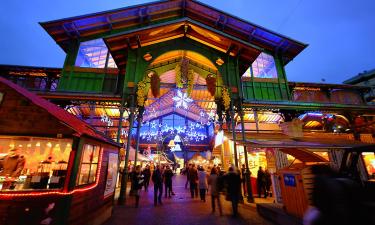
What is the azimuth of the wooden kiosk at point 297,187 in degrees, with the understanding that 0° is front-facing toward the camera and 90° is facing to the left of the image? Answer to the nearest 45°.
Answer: approximately 45°

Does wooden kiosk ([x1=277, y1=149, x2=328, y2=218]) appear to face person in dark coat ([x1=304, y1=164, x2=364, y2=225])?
no

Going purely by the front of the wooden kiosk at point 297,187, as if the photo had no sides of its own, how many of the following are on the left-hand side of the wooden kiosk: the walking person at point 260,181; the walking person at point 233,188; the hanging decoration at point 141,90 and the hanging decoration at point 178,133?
0

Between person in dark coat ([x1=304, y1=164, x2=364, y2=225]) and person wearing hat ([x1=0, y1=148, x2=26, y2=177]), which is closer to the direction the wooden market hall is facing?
the person in dark coat

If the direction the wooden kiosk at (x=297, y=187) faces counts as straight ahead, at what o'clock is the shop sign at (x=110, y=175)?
The shop sign is roughly at 1 o'clock from the wooden kiosk.

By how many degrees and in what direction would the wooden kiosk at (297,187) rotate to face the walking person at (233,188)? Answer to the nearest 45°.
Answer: approximately 45° to its right

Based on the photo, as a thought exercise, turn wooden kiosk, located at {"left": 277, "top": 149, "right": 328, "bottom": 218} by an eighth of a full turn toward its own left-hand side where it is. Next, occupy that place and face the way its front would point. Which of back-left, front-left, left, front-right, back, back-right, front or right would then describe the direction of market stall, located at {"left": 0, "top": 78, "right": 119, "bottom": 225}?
front-right

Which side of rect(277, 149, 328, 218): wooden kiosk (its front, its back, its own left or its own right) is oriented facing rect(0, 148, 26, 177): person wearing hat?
front

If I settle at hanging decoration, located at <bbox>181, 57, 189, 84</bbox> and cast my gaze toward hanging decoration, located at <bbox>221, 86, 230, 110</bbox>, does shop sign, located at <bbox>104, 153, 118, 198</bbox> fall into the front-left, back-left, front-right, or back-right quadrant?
back-right

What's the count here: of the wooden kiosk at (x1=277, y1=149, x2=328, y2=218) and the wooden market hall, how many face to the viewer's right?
0

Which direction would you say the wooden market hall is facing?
toward the camera

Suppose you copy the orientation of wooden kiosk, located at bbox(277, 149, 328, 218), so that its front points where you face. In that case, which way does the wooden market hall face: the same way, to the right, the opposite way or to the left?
to the left
